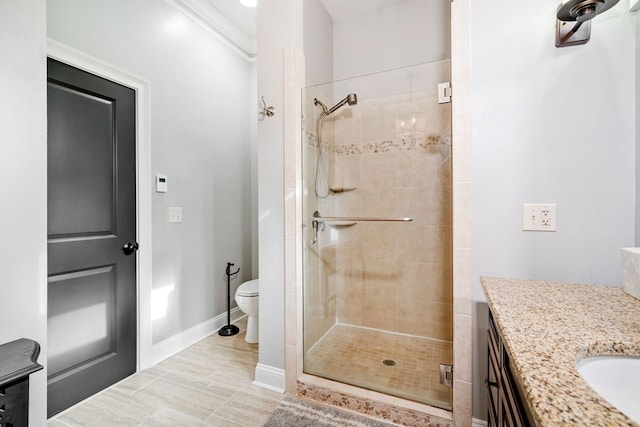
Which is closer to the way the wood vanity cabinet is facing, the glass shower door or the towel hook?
the towel hook

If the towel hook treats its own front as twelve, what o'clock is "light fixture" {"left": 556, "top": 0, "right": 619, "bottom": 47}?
The light fixture is roughly at 9 o'clock from the towel hook.

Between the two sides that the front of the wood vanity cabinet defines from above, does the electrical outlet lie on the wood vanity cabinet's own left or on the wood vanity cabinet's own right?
on the wood vanity cabinet's own right

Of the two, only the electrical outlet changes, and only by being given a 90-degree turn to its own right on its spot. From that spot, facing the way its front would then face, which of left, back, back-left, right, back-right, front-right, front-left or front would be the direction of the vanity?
left

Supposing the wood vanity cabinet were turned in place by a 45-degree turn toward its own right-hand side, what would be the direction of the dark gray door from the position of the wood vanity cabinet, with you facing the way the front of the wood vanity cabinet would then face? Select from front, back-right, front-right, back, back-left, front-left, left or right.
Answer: front-left

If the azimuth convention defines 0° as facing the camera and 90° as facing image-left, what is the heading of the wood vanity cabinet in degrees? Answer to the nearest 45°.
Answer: approximately 90°

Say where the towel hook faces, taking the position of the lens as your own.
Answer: facing the viewer and to the left of the viewer

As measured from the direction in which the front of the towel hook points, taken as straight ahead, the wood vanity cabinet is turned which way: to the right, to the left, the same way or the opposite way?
to the right
